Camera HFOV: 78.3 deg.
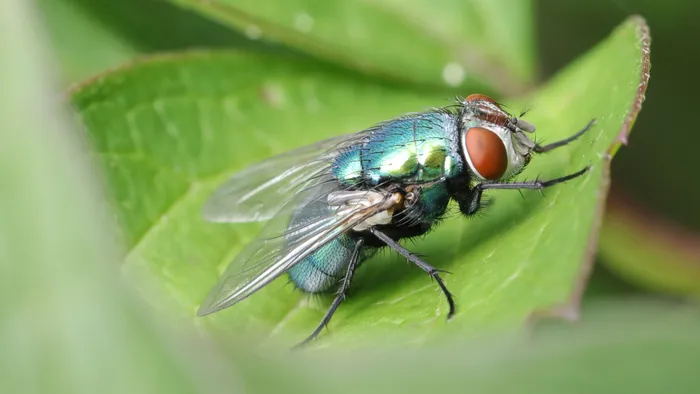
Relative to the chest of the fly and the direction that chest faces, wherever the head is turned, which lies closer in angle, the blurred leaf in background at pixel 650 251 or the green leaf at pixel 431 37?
the blurred leaf in background

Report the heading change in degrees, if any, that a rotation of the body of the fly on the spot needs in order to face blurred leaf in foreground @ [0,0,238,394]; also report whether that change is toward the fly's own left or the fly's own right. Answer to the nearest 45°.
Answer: approximately 90° to the fly's own right

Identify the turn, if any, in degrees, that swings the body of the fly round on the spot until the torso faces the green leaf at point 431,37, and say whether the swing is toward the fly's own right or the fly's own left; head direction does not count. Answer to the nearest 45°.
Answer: approximately 45° to the fly's own left

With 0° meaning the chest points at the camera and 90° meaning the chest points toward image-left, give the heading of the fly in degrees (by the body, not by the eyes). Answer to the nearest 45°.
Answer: approximately 270°

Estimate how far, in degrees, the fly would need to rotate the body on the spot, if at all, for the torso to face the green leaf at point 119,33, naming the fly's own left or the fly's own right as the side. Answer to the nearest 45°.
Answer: approximately 135° to the fly's own left

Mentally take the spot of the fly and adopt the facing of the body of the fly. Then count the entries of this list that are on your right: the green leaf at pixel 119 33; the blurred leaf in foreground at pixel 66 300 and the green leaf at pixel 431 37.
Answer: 1
